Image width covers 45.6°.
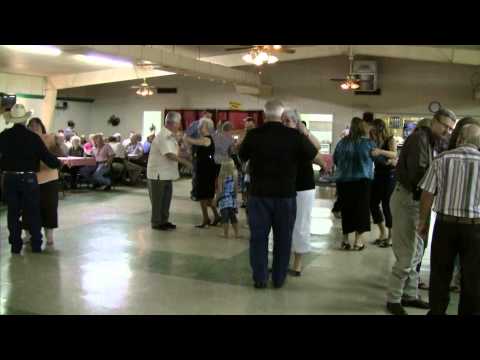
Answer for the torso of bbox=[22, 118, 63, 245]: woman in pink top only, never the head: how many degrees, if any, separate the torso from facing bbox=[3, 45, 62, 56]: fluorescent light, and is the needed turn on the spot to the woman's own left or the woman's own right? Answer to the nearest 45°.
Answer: approximately 135° to the woman's own right

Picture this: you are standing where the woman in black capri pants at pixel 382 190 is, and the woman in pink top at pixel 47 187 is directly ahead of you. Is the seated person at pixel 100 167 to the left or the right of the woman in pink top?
right

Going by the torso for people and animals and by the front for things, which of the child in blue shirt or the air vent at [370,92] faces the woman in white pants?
the air vent

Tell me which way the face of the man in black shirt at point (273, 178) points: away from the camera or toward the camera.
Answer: away from the camera

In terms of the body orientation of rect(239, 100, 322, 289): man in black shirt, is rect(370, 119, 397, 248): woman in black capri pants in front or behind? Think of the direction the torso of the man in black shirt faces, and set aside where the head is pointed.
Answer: in front

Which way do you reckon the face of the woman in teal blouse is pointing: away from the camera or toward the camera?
away from the camera

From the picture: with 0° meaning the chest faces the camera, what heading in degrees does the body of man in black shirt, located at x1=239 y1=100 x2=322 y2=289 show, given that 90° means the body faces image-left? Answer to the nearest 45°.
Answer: approximately 180°
